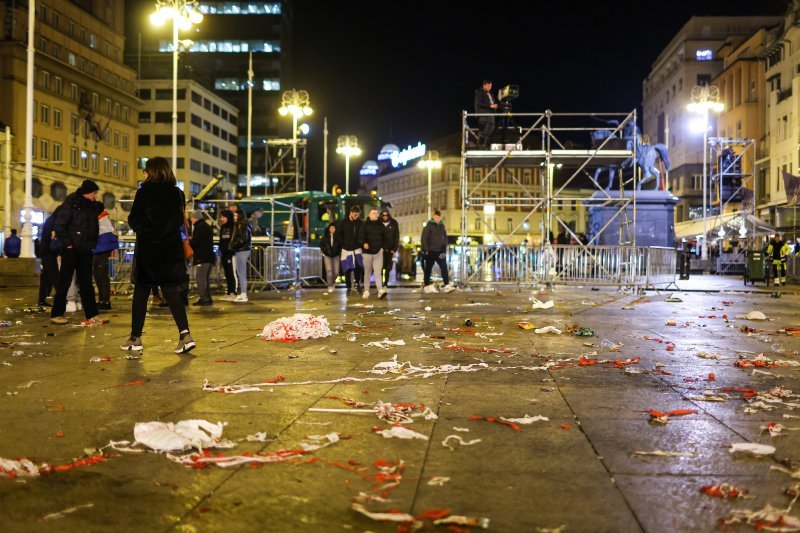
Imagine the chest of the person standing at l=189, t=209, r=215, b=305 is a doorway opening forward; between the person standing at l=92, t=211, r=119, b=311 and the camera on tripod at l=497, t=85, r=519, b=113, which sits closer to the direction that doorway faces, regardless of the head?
the person standing at l=92, t=211, r=119, b=311

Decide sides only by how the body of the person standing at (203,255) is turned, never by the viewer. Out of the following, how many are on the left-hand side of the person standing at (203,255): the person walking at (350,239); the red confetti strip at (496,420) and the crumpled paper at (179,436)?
2

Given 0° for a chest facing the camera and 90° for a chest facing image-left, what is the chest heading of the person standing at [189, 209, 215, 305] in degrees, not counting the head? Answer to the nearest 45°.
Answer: approximately 90°

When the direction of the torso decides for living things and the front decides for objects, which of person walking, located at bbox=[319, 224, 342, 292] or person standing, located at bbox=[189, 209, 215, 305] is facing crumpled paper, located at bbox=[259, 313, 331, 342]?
person walking, located at bbox=[319, 224, 342, 292]

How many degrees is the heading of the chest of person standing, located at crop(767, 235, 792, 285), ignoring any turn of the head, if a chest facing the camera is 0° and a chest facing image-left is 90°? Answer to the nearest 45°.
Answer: approximately 0°

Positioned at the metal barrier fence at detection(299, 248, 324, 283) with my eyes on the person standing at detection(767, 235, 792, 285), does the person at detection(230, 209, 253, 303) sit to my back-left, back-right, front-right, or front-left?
back-right

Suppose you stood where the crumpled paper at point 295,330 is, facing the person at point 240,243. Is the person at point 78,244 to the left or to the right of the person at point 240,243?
left

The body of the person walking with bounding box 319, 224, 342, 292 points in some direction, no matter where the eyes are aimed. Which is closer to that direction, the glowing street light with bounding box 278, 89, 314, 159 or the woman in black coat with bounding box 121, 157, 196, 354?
the woman in black coat

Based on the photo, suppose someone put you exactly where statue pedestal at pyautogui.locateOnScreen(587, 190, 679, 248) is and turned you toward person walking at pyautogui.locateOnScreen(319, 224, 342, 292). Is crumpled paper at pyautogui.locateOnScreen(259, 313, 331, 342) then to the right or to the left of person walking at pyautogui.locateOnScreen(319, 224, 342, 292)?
left
